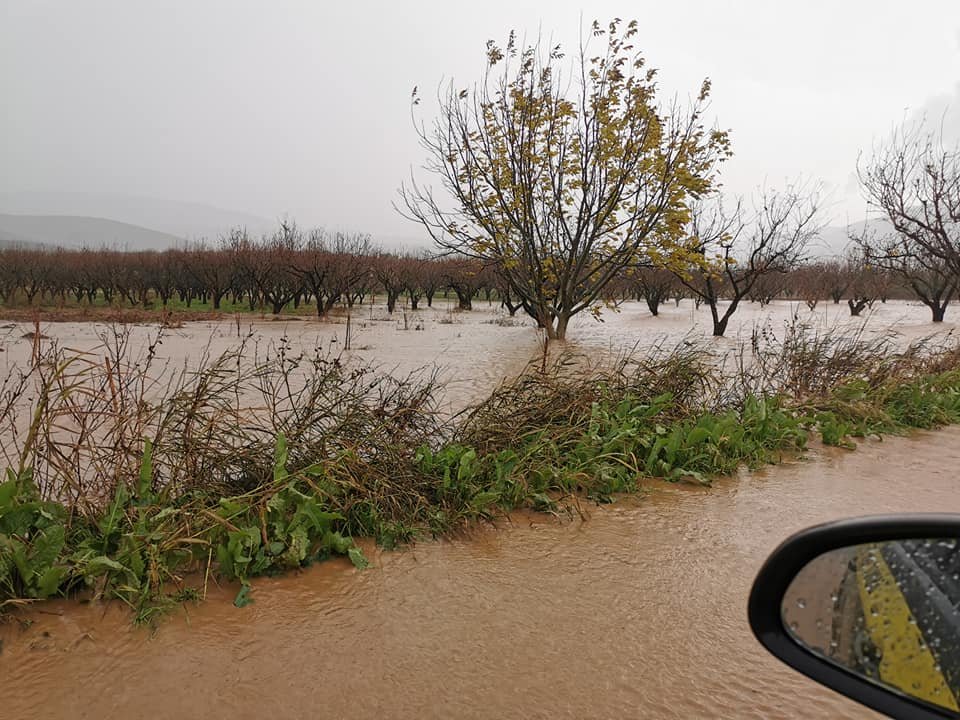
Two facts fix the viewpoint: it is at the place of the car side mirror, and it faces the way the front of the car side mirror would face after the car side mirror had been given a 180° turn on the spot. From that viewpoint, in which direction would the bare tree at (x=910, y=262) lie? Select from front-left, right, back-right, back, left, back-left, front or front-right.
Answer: front

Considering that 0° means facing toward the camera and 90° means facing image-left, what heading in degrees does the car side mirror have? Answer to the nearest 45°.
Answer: approximately 0°
